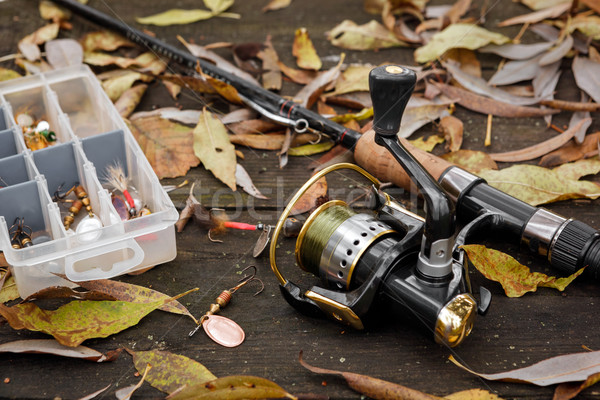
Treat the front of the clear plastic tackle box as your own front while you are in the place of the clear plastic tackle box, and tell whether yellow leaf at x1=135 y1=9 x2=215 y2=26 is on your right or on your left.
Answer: on your left

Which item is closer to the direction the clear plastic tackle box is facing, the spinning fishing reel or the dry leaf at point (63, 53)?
the spinning fishing reel

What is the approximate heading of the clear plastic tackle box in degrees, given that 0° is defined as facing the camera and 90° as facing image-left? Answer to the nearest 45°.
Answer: approximately 315°

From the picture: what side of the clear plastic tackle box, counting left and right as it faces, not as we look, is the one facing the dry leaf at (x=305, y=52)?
left

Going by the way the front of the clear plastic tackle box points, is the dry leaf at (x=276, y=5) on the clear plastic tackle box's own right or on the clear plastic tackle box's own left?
on the clear plastic tackle box's own left

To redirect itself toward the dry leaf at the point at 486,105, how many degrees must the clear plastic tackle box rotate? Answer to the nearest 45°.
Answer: approximately 45° to its left

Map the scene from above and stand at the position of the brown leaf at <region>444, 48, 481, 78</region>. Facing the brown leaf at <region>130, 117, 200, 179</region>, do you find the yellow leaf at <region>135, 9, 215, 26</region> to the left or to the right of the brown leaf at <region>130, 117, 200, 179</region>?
right

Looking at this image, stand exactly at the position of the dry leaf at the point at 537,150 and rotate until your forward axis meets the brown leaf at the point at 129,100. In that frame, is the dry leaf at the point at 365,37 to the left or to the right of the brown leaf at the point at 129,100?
right
